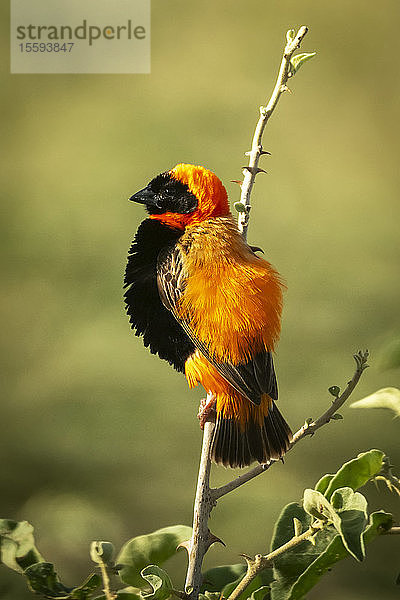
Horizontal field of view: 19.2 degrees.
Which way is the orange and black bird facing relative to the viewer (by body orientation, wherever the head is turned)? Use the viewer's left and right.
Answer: facing away from the viewer and to the left of the viewer
